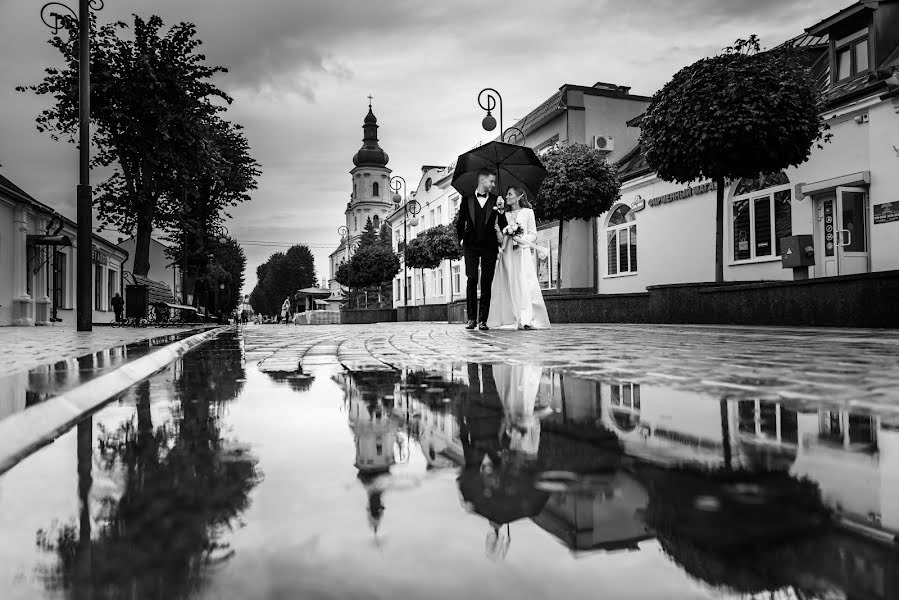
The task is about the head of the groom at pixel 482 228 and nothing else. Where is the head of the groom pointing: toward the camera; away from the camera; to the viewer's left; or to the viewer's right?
to the viewer's right

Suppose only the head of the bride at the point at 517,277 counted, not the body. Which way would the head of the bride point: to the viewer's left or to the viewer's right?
to the viewer's left

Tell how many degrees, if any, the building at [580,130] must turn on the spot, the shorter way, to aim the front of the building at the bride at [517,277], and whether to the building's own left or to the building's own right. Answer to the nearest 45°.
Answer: approximately 45° to the building's own left

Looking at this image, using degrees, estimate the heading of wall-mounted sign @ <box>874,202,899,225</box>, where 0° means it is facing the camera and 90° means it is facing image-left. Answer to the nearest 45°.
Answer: approximately 45°

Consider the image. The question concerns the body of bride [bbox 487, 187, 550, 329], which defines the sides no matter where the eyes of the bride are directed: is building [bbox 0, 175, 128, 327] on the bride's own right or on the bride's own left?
on the bride's own right

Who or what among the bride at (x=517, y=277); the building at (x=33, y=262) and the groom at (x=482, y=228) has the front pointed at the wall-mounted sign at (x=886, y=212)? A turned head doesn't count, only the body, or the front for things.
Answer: the building

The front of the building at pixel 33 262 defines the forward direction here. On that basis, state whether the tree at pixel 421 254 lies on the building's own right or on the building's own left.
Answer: on the building's own left

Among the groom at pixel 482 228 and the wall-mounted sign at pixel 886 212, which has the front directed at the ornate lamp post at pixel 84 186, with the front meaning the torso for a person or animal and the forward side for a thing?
the wall-mounted sign

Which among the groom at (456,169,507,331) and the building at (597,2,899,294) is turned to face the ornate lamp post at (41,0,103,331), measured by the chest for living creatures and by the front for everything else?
the building

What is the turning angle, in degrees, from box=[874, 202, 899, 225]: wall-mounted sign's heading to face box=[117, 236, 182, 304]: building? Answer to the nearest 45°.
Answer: approximately 45° to its right

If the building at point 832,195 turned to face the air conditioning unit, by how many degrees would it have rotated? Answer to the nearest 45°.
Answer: approximately 90° to its right
